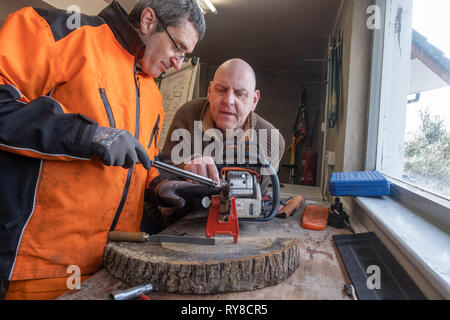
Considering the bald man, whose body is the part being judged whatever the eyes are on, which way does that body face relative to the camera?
toward the camera

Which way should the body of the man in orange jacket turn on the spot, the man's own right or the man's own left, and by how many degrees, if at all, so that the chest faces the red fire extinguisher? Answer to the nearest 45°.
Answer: approximately 90° to the man's own left

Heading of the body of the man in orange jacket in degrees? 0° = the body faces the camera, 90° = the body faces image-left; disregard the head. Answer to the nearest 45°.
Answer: approximately 315°

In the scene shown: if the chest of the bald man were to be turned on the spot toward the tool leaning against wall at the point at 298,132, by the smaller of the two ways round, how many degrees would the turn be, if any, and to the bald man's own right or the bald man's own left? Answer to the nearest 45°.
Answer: approximately 135° to the bald man's own left

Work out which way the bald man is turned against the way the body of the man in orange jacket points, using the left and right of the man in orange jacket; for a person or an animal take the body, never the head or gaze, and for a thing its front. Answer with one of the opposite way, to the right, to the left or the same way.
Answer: to the right

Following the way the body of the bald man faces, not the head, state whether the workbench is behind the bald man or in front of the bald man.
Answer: in front

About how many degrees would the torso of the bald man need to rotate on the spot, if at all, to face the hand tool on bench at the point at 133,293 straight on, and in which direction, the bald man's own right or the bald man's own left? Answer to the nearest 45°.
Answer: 0° — they already face it

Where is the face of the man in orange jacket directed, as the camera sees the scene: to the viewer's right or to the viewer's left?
to the viewer's right

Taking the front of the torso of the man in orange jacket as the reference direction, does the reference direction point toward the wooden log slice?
yes

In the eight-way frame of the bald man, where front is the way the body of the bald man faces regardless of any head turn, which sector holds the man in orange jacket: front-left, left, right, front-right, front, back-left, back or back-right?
front-right

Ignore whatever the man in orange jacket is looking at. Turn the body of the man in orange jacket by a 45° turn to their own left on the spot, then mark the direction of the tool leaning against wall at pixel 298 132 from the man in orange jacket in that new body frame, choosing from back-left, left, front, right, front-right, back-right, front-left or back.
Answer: front-left

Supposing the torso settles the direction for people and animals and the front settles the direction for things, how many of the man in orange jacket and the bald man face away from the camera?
0
